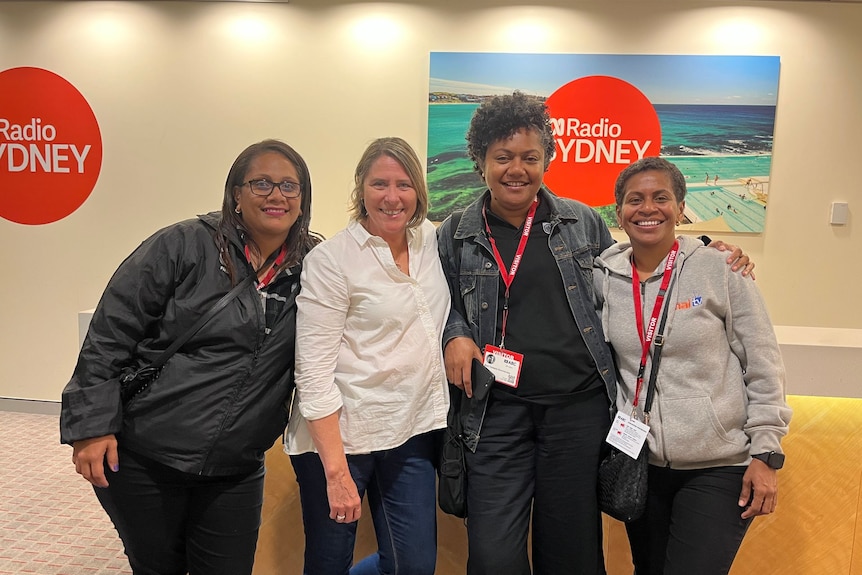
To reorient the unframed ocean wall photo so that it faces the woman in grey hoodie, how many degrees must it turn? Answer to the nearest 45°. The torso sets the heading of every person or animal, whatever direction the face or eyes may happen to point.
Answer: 0° — it already faces them

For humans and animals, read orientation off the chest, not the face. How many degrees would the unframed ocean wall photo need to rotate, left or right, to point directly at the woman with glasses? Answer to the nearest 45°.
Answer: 0° — it already faces them

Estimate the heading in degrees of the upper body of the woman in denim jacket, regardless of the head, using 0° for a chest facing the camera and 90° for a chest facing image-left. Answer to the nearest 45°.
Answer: approximately 0°

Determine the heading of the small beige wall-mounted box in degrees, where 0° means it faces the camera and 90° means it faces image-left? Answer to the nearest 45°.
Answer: approximately 0°

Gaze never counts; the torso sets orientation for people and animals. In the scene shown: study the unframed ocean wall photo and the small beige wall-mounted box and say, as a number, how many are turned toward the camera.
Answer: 2
